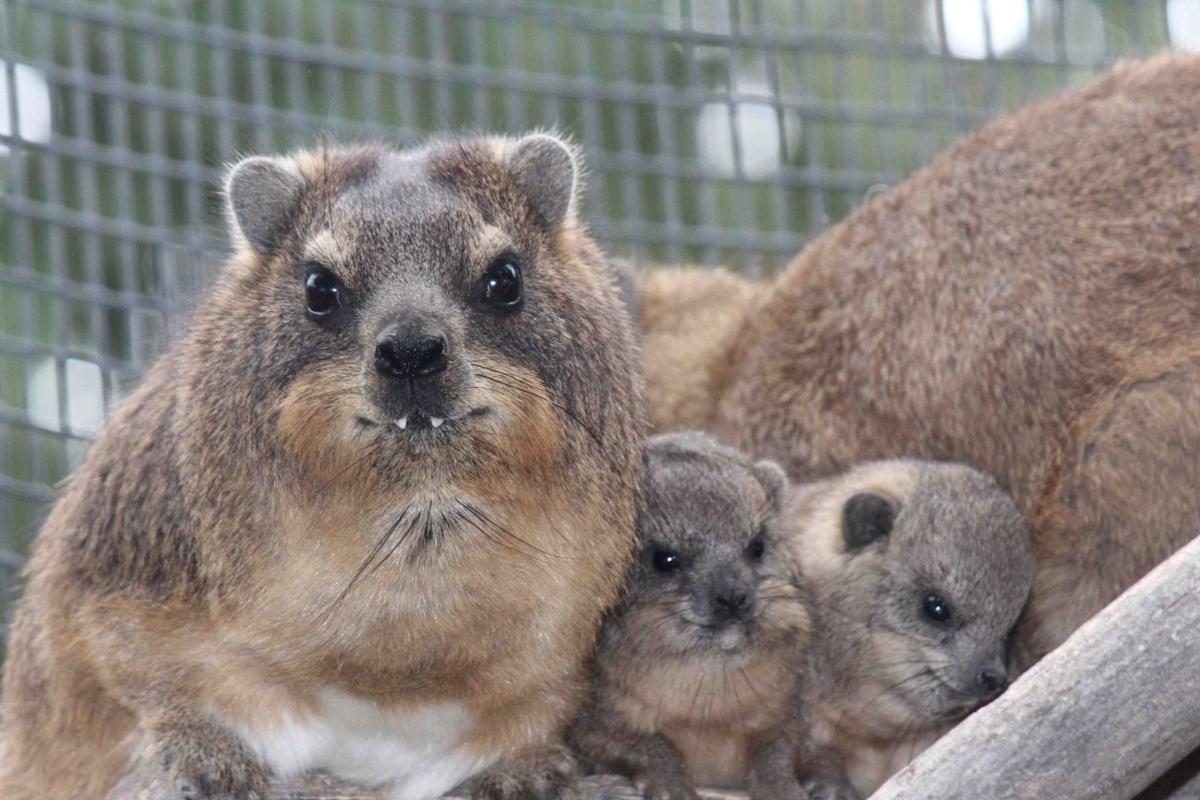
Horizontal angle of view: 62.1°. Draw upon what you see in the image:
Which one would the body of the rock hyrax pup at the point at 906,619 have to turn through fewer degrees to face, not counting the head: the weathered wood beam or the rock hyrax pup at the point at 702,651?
the weathered wood beam

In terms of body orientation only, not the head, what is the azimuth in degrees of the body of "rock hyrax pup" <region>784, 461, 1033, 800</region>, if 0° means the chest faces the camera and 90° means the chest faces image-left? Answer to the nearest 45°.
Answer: approximately 315°

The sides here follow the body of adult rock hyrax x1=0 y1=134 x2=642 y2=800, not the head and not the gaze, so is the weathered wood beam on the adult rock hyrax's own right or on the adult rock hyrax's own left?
on the adult rock hyrax's own left

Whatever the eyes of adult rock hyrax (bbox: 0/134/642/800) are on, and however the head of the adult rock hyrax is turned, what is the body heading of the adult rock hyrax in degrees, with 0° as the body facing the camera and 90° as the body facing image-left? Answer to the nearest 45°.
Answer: approximately 0°

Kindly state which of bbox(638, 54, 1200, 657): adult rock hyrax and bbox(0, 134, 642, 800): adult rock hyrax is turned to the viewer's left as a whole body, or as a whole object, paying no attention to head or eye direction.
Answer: bbox(638, 54, 1200, 657): adult rock hyrax

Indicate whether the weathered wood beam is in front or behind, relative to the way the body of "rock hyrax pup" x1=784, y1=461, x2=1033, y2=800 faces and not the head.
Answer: in front

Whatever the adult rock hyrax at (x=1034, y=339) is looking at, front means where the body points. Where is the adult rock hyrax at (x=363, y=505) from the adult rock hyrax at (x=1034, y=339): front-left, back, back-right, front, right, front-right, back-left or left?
front-left

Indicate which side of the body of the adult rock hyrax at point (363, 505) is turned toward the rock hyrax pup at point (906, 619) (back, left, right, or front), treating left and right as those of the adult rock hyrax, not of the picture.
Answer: left

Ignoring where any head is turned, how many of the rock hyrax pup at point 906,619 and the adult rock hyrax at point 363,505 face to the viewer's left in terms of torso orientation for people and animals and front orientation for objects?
0

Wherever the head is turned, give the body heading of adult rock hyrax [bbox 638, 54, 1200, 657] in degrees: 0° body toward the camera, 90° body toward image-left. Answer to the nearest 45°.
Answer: approximately 90°

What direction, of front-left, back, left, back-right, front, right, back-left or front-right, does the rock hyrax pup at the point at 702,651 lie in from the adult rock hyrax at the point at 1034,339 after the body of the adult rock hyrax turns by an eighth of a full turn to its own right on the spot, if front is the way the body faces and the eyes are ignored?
left
